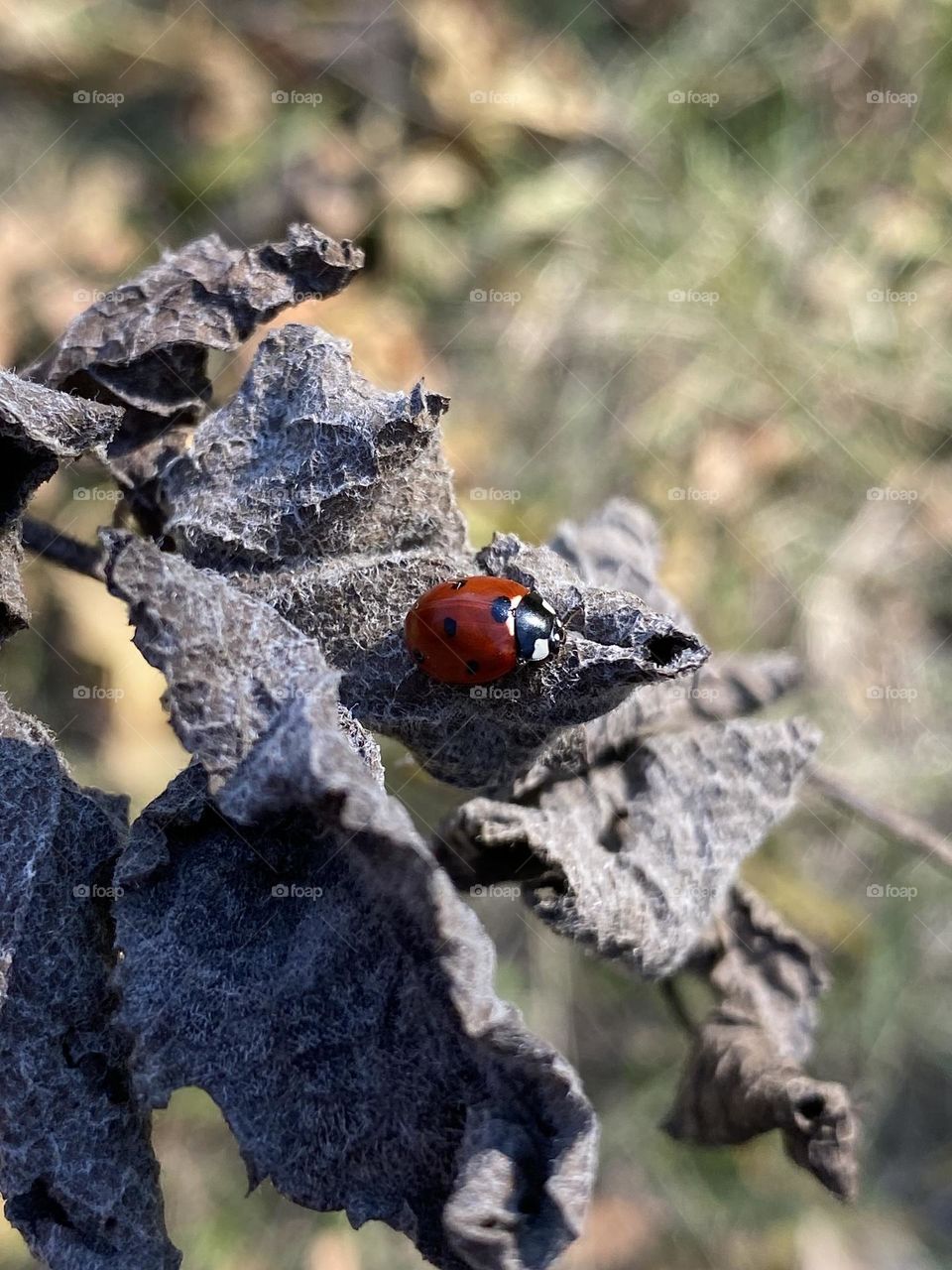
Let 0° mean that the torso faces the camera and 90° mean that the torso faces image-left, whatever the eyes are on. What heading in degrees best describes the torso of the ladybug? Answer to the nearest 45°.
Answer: approximately 270°
